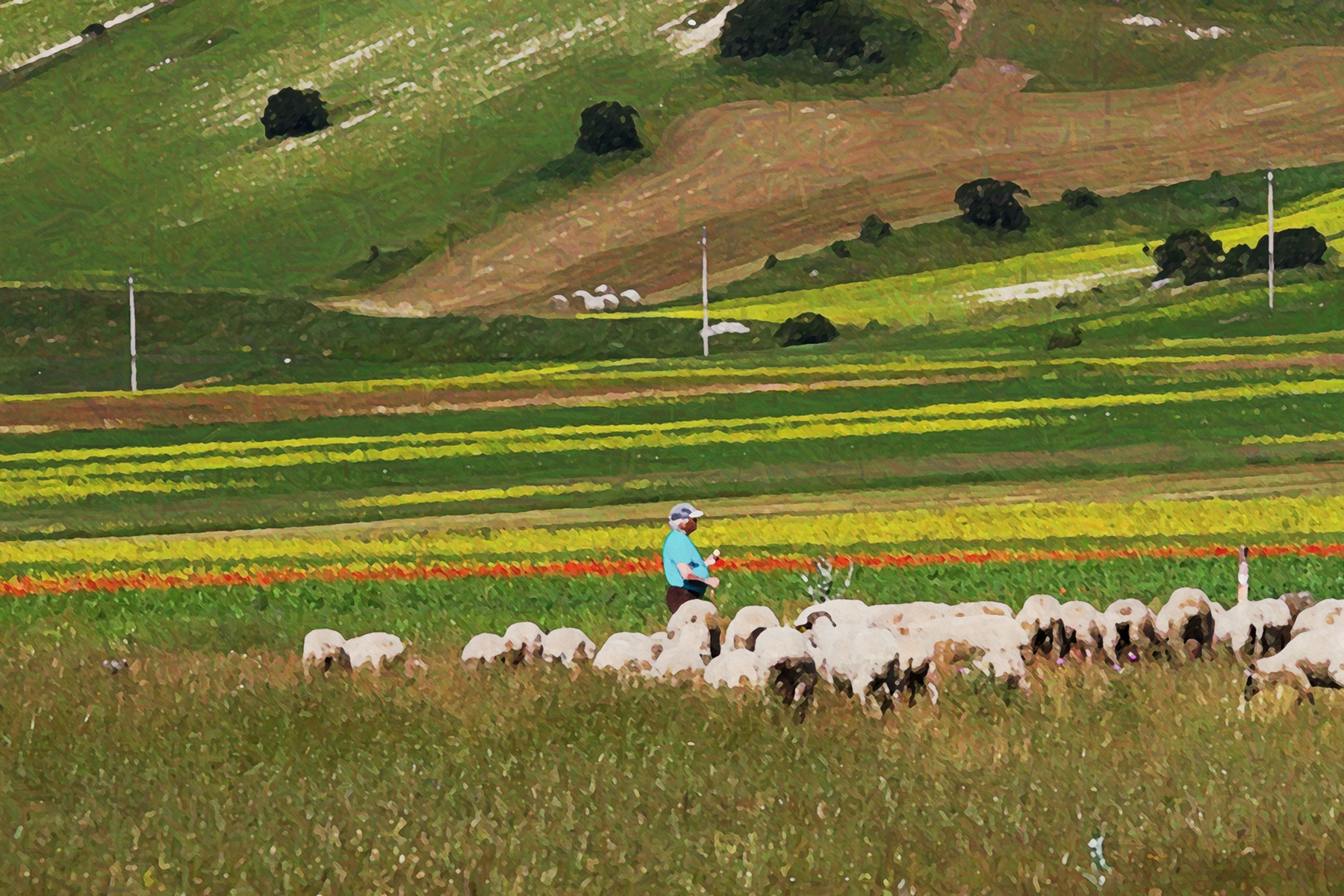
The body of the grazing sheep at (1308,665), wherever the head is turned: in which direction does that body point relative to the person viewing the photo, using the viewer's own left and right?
facing to the left of the viewer

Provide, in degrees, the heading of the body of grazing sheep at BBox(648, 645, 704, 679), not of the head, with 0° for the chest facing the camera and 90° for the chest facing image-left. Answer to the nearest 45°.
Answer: approximately 90°

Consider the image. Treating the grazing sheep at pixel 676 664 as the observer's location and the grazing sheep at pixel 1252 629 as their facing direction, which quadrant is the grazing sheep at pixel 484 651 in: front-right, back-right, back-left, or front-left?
back-left

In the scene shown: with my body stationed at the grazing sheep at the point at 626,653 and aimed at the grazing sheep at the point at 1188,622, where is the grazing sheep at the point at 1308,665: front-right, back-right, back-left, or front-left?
front-right

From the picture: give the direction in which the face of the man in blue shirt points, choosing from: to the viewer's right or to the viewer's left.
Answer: to the viewer's right

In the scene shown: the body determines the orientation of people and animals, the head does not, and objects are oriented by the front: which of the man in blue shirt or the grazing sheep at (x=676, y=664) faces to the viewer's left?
the grazing sheep
